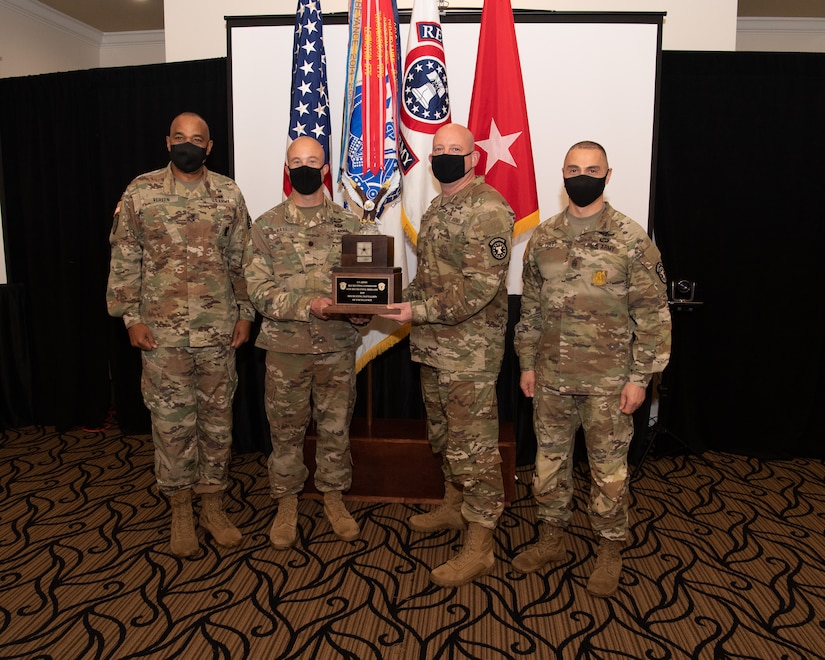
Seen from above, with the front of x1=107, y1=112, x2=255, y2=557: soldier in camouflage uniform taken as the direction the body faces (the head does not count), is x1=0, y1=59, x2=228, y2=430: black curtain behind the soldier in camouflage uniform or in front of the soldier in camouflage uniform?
behind

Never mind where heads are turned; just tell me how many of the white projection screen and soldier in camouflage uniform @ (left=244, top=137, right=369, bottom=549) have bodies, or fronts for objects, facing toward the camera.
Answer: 2

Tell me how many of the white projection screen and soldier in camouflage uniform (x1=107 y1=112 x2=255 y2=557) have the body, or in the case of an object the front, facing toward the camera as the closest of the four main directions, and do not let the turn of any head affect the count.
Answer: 2

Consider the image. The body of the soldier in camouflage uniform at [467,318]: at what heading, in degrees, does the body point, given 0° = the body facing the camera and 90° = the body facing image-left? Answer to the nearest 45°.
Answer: approximately 45°

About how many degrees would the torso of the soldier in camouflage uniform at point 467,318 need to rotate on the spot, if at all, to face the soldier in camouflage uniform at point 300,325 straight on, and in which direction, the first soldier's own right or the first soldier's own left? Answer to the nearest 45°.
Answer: approximately 45° to the first soldier's own right

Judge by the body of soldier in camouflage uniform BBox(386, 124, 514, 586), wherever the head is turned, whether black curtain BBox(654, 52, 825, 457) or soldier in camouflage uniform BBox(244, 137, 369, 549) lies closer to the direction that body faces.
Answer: the soldier in camouflage uniform

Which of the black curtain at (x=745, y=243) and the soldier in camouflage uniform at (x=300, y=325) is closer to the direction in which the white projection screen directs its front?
the soldier in camouflage uniform

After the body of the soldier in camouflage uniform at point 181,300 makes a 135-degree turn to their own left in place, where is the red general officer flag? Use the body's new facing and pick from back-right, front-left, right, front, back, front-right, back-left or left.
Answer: front-right
